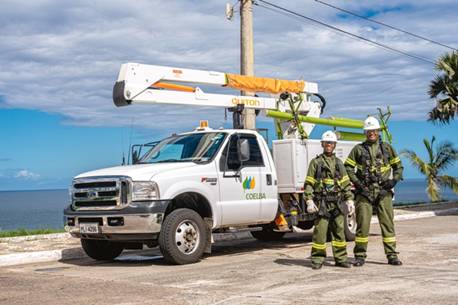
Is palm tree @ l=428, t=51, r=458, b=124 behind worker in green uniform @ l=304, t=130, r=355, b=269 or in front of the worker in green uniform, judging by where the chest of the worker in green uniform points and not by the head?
behind

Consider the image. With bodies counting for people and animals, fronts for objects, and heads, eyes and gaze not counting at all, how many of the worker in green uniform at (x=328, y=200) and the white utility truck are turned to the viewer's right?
0

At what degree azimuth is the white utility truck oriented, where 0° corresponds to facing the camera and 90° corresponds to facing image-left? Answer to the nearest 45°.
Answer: approximately 45°

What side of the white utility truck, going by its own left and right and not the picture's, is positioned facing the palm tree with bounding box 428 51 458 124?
back

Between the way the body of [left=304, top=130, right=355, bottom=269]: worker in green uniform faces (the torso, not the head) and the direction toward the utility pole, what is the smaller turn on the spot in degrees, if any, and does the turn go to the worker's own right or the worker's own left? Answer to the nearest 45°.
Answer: approximately 180°

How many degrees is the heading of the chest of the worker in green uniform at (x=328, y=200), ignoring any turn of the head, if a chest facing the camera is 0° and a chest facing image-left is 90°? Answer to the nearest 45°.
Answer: approximately 0°

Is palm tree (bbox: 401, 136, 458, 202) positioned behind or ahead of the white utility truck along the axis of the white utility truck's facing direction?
behind

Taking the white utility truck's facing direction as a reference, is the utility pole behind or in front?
behind
